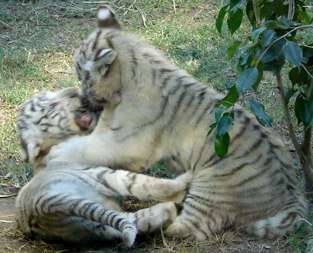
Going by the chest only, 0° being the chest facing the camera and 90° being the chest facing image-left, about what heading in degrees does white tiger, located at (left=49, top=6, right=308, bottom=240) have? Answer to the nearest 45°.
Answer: approximately 90°
